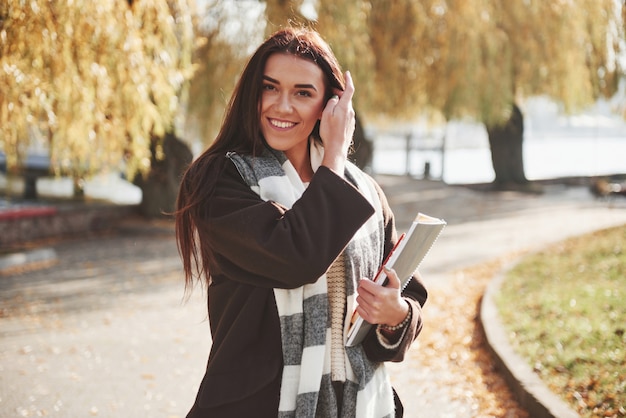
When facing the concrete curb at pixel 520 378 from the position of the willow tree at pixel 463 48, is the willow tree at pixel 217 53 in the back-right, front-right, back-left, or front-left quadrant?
front-right

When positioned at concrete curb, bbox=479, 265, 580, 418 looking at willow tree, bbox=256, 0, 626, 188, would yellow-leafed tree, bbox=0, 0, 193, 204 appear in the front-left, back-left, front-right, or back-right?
front-left

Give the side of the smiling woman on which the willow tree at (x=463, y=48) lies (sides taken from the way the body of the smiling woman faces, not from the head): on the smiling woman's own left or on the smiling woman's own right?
on the smiling woman's own left

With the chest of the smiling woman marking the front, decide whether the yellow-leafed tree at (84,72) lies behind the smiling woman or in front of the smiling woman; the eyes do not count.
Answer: behind

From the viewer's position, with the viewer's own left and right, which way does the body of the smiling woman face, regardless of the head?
facing the viewer and to the right of the viewer

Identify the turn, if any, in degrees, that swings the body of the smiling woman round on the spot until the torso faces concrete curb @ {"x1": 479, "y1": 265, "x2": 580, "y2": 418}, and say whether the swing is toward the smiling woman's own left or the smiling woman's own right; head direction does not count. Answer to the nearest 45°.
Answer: approximately 90° to the smiling woman's own left

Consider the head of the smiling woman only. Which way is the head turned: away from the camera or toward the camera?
toward the camera

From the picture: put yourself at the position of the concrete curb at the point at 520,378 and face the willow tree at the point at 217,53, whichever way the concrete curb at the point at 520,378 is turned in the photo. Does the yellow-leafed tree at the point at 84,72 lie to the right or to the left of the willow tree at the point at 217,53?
left

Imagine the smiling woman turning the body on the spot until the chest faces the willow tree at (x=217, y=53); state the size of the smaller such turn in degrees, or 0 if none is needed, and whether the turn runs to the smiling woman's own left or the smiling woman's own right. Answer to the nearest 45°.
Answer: approximately 135° to the smiling woman's own left
